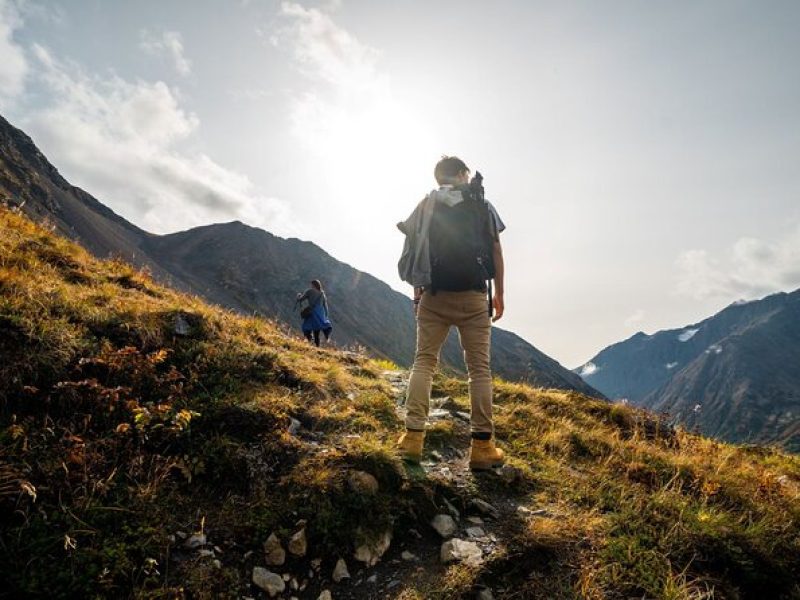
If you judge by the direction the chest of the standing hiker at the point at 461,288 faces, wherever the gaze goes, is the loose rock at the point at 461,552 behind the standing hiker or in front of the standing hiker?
behind

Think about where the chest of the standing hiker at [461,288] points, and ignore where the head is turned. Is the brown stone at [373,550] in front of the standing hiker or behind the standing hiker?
behind

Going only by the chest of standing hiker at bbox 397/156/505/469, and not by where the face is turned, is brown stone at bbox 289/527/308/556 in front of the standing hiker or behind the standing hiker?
behind

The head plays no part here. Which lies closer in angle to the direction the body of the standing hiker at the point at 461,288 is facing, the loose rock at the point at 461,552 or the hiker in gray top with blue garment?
the hiker in gray top with blue garment

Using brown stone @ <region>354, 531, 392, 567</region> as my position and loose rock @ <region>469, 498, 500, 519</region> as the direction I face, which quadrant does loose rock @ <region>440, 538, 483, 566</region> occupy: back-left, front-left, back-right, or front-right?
front-right

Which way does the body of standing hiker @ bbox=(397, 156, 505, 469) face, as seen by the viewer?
away from the camera

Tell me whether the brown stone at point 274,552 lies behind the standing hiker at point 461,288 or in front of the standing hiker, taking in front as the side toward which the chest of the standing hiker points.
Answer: behind
